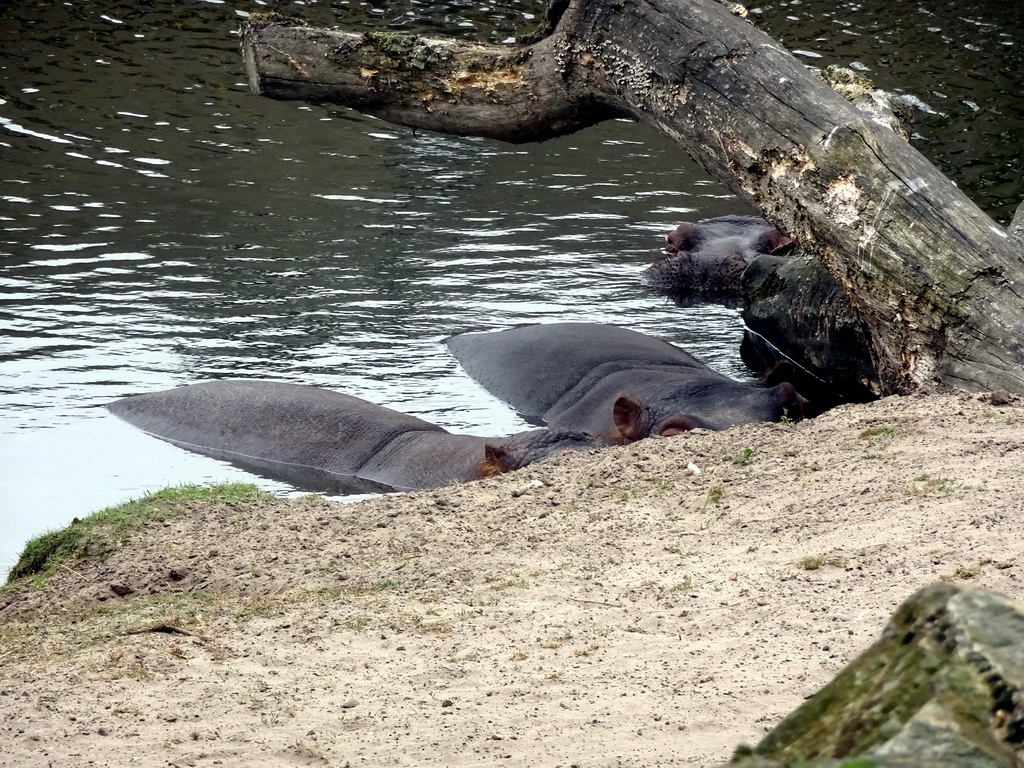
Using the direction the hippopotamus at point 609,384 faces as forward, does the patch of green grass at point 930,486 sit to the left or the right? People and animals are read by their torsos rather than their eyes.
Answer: on its right

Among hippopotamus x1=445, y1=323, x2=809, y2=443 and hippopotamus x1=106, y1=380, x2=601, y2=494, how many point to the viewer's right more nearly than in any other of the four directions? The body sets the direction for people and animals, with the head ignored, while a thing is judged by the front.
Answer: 2

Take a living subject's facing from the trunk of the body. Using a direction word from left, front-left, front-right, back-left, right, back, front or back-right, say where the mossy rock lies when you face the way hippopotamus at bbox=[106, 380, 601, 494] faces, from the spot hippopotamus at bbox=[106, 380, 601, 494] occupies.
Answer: right

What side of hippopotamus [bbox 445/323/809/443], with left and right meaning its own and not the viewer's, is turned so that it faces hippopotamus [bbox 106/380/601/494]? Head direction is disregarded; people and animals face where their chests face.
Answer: back

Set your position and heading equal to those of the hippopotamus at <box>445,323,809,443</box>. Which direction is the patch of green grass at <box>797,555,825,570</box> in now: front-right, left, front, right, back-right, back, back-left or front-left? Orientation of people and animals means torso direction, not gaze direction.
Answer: right

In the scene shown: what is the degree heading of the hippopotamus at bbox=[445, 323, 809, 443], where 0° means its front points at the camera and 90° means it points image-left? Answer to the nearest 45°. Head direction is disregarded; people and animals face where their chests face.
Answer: approximately 270°

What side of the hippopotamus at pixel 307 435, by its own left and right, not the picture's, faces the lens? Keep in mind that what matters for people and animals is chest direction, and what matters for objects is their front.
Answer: right
